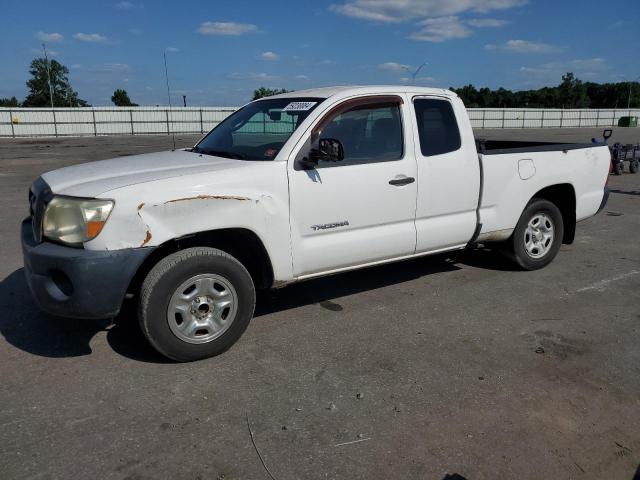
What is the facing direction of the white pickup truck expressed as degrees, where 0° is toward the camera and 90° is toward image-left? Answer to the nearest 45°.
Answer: approximately 45°

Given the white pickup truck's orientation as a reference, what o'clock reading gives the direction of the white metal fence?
The white metal fence is roughly at 4 o'clock from the white pickup truck.
